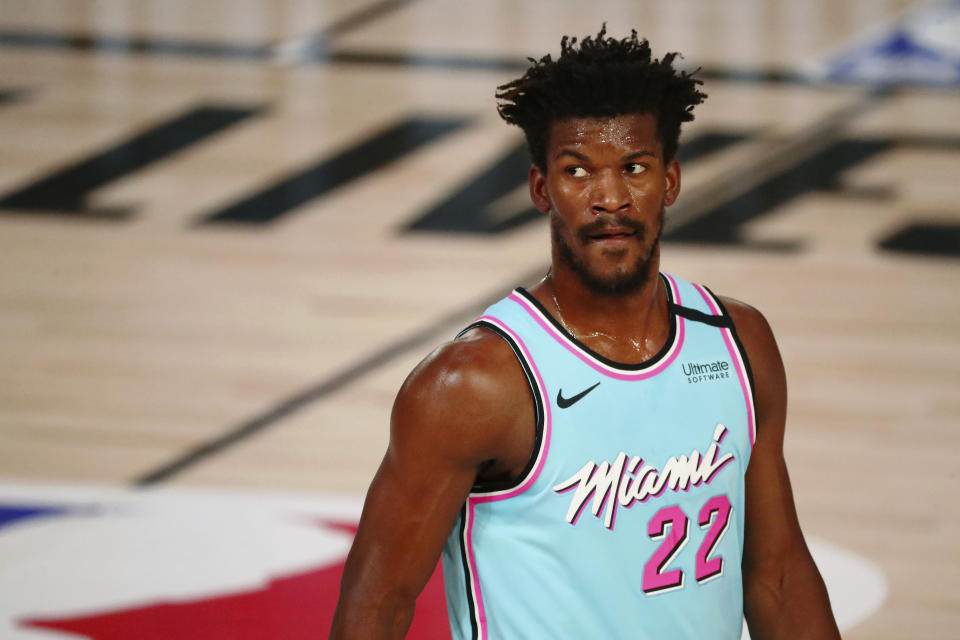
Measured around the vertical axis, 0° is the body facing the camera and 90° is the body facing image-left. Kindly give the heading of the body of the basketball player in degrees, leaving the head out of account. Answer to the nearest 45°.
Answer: approximately 315°
